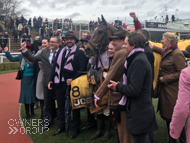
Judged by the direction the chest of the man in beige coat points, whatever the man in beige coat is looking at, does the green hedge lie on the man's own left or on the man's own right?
on the man's own right

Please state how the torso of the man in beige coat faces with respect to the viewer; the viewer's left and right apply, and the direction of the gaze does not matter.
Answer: facing to the left of the viewer
